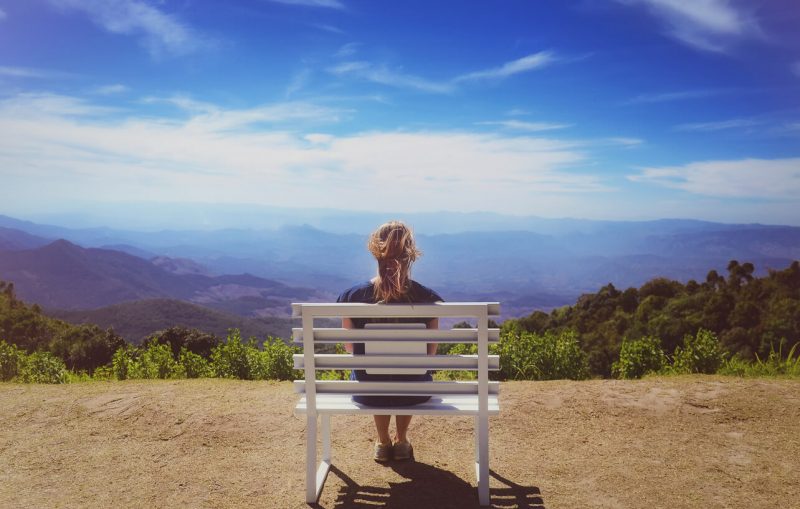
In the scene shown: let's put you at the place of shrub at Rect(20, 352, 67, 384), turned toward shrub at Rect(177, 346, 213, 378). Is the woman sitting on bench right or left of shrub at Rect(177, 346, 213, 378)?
right

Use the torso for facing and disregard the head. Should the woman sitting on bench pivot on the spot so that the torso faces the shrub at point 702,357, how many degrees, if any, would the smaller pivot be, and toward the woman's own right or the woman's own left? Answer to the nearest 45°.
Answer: approximately 45° to the woman's own right

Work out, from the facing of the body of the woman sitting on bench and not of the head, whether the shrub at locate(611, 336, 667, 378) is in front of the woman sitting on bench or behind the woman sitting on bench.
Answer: in front

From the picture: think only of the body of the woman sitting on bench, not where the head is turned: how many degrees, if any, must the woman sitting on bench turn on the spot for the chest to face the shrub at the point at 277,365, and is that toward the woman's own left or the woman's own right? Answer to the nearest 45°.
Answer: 0° — they already face it

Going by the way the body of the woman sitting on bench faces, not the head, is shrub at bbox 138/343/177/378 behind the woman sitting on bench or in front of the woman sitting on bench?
in front

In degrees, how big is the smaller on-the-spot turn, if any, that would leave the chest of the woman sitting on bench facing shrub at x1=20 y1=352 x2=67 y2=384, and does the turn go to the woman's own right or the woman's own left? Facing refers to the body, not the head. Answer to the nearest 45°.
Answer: approximately 45° to the woman's own left

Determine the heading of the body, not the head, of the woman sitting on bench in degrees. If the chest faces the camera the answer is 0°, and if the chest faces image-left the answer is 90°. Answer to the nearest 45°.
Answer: approximately 180°

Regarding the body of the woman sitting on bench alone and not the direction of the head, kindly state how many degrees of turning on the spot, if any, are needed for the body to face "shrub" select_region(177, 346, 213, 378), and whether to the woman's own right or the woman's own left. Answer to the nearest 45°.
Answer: approximately 45° to the woman's own left

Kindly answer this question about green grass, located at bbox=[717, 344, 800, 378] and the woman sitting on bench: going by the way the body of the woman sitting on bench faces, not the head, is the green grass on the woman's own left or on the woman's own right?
on the woman's own right

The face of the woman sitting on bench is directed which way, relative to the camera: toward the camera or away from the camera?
away from the camera
